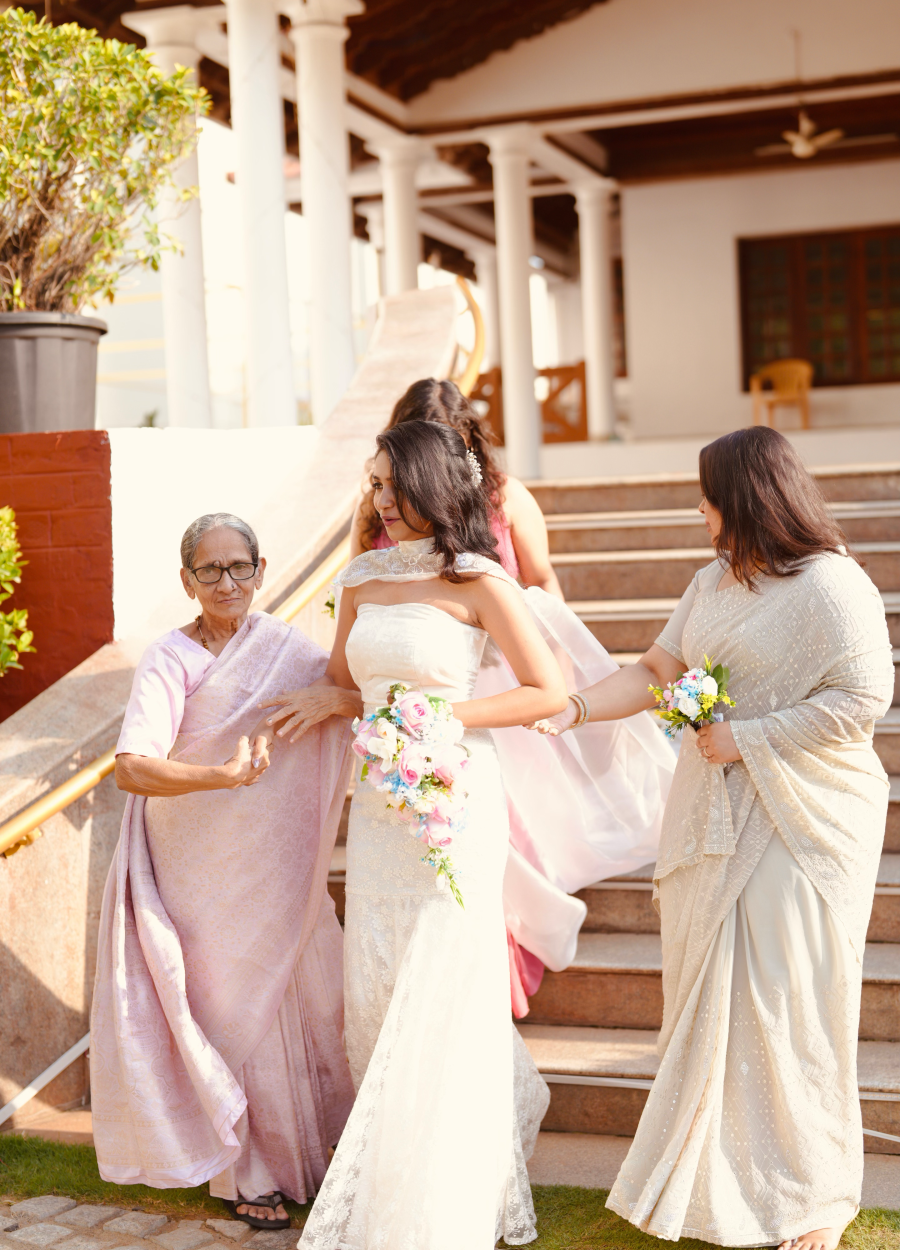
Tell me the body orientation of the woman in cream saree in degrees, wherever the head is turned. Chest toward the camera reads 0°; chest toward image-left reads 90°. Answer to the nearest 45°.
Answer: approximately 45°

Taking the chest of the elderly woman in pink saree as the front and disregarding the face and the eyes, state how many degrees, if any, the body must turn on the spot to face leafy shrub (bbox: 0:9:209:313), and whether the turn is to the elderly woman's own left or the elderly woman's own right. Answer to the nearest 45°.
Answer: approximately 180°

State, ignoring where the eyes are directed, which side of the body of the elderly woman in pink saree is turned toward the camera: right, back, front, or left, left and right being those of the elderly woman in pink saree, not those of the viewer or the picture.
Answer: front

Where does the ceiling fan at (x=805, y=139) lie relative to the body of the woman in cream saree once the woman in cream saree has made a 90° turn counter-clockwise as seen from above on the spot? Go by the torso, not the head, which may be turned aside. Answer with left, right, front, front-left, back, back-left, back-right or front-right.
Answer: back-left

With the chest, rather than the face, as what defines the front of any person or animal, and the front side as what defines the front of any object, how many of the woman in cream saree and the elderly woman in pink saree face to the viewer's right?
0

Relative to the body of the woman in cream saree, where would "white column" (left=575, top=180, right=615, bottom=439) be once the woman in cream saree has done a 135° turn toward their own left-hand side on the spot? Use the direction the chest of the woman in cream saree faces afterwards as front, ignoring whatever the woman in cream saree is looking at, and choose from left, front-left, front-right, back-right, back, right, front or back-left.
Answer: left

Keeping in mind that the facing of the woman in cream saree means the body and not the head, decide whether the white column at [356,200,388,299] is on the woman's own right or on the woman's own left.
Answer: on the woman's own right

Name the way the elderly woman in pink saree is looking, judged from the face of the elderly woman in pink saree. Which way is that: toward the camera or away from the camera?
toward the camera

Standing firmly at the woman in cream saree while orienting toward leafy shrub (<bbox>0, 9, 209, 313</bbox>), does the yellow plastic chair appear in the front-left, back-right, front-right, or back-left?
front-right

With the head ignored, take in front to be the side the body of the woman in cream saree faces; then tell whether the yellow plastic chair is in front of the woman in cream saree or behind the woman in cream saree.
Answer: behind

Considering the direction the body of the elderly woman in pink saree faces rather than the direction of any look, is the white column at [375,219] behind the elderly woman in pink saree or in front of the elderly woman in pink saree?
behind
